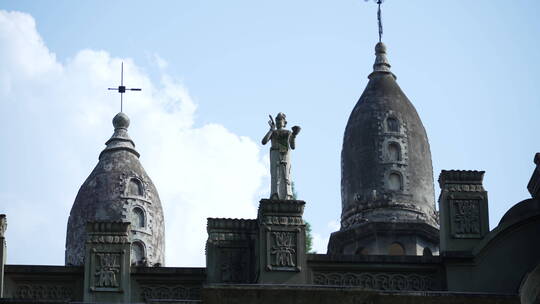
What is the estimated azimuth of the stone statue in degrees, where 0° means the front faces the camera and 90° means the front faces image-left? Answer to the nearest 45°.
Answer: approximately 0°
